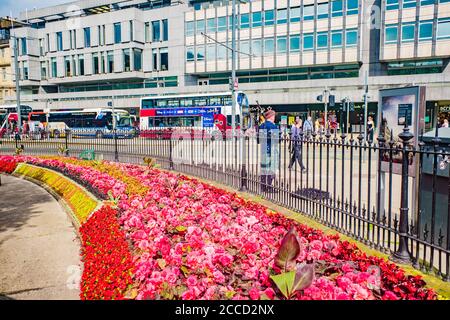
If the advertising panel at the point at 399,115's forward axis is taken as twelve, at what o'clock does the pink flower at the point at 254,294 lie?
The pink flower is roughly at 11 o'clock from the advertising panel.

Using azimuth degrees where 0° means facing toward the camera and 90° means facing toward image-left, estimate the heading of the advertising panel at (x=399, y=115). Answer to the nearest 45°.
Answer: approximately 45°

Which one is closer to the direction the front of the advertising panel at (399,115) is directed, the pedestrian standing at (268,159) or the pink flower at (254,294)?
the pink flower

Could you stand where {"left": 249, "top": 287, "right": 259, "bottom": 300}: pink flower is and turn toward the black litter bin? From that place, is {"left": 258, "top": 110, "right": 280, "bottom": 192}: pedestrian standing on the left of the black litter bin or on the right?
left

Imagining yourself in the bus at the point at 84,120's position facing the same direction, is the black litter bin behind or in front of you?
in front

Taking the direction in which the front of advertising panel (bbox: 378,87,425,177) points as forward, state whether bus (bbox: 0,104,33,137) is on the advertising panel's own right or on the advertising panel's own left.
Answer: on the advertising panel's own right

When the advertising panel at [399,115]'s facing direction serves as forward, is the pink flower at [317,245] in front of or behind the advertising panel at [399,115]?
in front

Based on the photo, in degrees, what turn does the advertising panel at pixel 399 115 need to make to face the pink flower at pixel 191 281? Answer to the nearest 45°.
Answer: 0° — it already faces it

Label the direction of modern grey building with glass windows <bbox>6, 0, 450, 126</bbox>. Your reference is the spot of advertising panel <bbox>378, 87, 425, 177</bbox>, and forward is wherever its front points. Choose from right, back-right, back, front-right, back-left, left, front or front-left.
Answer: back-right

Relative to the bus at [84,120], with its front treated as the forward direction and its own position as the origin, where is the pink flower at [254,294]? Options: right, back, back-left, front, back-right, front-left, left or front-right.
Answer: front-right
